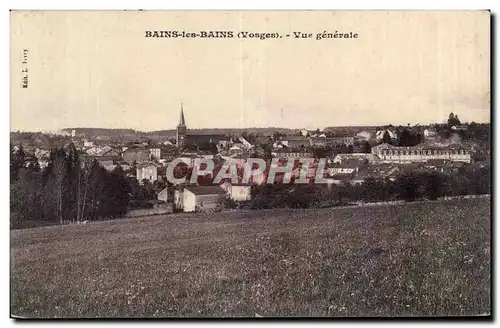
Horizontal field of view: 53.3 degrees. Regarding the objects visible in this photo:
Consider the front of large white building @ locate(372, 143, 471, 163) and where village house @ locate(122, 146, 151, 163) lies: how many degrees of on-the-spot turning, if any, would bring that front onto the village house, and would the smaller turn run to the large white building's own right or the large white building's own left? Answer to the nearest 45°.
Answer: approximately 90° to the large white building's own right

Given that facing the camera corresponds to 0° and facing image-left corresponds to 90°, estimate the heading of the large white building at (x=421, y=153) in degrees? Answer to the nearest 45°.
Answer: approximately 0°

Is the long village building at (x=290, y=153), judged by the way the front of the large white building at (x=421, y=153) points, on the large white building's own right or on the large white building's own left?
on the large white building's own right

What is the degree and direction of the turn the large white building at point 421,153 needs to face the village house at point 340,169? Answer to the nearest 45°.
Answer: approximately 90° to its right
